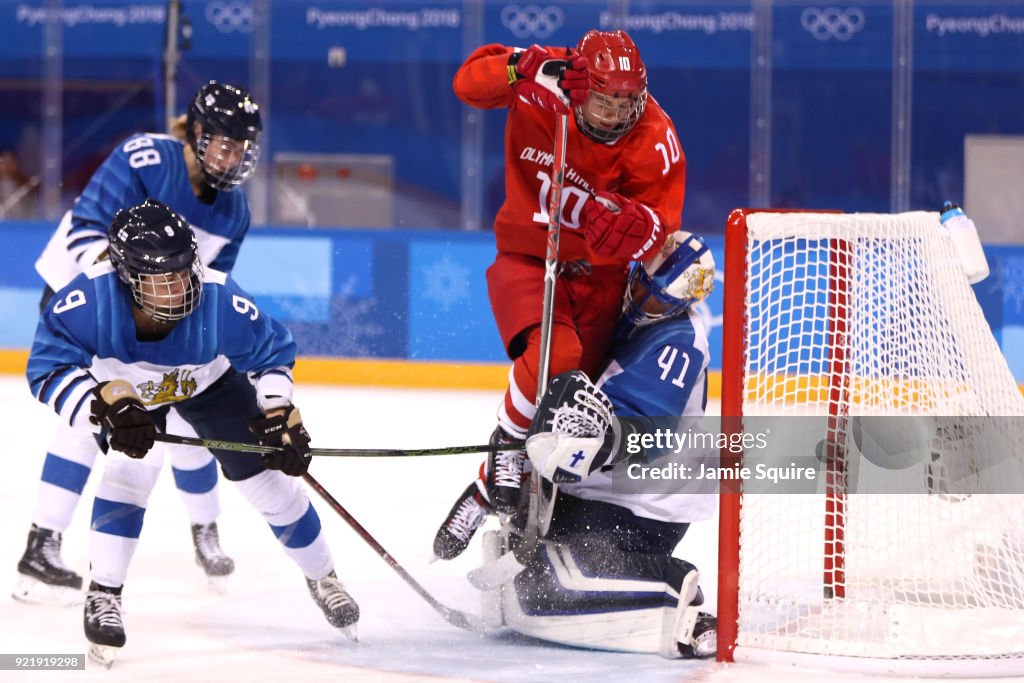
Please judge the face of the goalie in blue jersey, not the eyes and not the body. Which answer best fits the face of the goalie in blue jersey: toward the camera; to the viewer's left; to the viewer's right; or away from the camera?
to the viewer's left

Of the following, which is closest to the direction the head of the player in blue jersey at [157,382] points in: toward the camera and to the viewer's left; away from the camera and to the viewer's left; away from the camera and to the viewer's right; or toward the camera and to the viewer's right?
toward the camera and to the viewer's right

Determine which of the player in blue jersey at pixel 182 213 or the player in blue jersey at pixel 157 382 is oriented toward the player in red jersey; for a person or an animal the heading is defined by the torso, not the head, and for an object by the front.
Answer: the player in blue jersey at pixel 182 213

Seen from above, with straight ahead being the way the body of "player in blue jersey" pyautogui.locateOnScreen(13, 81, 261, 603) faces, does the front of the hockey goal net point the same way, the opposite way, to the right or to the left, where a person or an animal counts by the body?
the opposite way

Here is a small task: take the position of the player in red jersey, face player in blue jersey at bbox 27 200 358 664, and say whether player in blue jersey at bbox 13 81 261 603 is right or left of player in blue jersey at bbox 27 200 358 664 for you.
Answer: right

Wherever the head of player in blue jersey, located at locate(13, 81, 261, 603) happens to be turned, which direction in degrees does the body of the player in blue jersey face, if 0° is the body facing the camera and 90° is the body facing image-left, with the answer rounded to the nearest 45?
approximately 315°

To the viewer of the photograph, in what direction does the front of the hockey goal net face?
facing to the left of the viewer

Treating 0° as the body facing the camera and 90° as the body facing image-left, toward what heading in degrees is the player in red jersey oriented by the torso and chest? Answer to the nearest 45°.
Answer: approximately 0°
